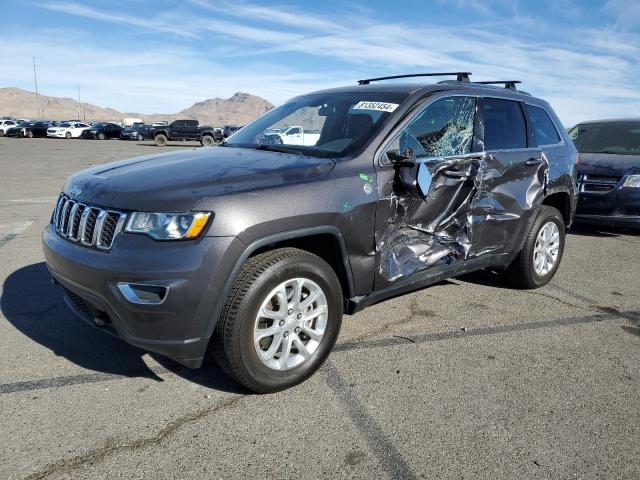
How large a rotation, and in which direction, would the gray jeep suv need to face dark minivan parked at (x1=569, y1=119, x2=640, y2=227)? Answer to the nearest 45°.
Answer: approximately 180°

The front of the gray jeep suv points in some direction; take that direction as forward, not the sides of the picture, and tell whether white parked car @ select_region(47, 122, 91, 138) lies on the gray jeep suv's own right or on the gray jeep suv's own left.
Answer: on the gray jeep suv's own right

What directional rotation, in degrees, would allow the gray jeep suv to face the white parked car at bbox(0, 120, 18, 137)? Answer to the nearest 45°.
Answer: approximately 90° to its right

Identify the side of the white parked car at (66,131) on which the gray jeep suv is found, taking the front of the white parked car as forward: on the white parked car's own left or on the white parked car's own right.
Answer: on the white parked car's own left

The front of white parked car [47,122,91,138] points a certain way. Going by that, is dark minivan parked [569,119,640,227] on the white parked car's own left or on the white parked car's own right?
on the white parked car's own left

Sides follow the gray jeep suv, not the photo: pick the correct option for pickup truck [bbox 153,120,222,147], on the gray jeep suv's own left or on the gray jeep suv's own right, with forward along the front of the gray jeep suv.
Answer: on the gray jeep suv's own right

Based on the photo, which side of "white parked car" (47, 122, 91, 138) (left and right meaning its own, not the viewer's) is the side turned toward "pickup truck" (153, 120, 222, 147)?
left

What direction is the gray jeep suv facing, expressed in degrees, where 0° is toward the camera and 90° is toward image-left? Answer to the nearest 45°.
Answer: approximately 45°

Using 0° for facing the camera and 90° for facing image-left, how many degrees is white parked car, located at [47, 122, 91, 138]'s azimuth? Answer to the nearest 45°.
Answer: approximately 45°

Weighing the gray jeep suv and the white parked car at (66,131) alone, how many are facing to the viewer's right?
0
